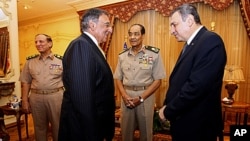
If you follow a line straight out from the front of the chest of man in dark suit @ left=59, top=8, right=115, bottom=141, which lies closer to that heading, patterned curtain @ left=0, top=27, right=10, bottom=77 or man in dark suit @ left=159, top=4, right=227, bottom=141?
the man in dark suit

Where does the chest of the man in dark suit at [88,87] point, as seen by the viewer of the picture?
to the viewer's right

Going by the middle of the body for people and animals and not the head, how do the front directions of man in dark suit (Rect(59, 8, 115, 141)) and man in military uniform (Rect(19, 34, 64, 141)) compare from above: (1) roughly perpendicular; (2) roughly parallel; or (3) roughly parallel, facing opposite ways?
roughly perpendicular

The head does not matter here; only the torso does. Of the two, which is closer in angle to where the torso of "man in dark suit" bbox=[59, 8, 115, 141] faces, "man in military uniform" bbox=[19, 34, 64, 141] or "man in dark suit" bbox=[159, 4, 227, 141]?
the man in dark suit

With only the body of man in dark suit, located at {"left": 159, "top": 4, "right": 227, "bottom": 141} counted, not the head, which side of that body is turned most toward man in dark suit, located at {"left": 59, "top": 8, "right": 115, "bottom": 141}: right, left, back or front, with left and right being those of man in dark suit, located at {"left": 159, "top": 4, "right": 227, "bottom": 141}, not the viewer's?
front

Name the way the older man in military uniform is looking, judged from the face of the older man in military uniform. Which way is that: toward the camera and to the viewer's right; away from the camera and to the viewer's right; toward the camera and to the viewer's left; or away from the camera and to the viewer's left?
toward the camera and to the viewer's left

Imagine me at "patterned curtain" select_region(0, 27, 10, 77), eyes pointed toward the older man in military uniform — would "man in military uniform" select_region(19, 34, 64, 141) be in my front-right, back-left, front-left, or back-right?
front-right

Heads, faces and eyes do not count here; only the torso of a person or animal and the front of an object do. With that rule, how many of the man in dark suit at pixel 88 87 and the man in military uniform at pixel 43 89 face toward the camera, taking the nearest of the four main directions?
1

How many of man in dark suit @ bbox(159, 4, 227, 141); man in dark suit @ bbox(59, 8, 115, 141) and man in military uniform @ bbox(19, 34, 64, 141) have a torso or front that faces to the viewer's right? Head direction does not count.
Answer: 1

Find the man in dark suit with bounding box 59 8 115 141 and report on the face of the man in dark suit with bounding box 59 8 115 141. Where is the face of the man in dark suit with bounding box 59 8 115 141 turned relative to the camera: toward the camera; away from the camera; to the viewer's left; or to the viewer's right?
to the viewer's right

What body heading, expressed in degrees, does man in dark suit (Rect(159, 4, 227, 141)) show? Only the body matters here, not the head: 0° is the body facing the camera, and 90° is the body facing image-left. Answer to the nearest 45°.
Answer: approximately 90°

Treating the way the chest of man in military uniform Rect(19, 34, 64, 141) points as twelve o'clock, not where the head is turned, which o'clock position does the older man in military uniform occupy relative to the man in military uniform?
The older man in military uniform is roughly at 10 o'clock from the man in military uniform.

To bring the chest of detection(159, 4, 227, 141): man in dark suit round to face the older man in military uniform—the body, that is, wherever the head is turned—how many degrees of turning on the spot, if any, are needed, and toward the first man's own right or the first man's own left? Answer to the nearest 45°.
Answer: approximately 45° to the first man's own right

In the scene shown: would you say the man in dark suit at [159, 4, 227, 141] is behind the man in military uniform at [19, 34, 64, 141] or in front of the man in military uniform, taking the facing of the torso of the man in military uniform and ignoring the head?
in front

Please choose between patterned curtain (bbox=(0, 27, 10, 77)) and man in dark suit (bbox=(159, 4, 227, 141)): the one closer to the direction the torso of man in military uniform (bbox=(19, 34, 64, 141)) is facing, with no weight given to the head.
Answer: the man in dark suit

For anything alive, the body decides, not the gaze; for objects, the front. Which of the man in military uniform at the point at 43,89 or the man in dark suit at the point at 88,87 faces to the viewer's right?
the man in dark suit

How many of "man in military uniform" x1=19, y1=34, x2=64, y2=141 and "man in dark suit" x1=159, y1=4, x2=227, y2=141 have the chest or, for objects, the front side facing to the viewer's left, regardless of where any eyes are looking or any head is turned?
1

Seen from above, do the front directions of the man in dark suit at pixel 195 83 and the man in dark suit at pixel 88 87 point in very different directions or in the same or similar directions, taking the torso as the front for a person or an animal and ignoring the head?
very different directions

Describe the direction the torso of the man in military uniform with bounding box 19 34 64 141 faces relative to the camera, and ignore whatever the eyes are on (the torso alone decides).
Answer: toward the camera
